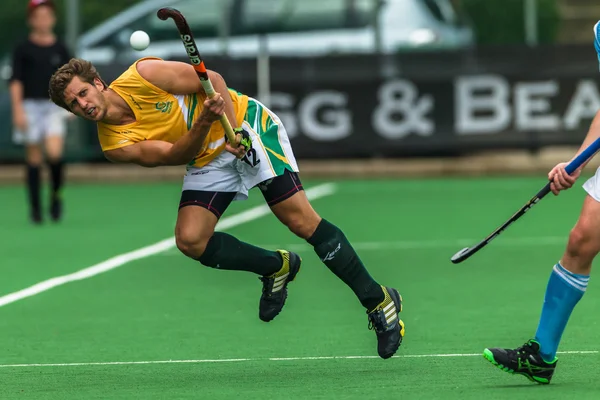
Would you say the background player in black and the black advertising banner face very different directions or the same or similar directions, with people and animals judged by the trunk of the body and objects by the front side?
same or similar directions

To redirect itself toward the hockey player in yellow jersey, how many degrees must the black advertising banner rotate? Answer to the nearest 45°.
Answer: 0° — it already faces them

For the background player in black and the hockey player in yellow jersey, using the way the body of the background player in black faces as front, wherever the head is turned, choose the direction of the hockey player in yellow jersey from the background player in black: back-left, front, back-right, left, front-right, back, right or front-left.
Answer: front

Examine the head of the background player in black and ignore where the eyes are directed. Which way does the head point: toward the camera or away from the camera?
toward the camera

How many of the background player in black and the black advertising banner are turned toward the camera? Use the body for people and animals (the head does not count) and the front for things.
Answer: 2

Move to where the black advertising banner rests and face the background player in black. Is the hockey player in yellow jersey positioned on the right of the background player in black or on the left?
left

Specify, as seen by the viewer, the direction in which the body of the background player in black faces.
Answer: toward the camera

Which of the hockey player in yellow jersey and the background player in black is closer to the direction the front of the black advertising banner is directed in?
the hockey player in yellow jersey

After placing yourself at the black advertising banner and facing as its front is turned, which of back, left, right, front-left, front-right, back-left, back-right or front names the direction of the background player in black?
front-right

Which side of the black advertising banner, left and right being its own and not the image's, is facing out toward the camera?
front

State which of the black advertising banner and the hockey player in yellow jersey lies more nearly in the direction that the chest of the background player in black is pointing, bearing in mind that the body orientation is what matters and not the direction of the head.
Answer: the hockey player in yellow jersey
